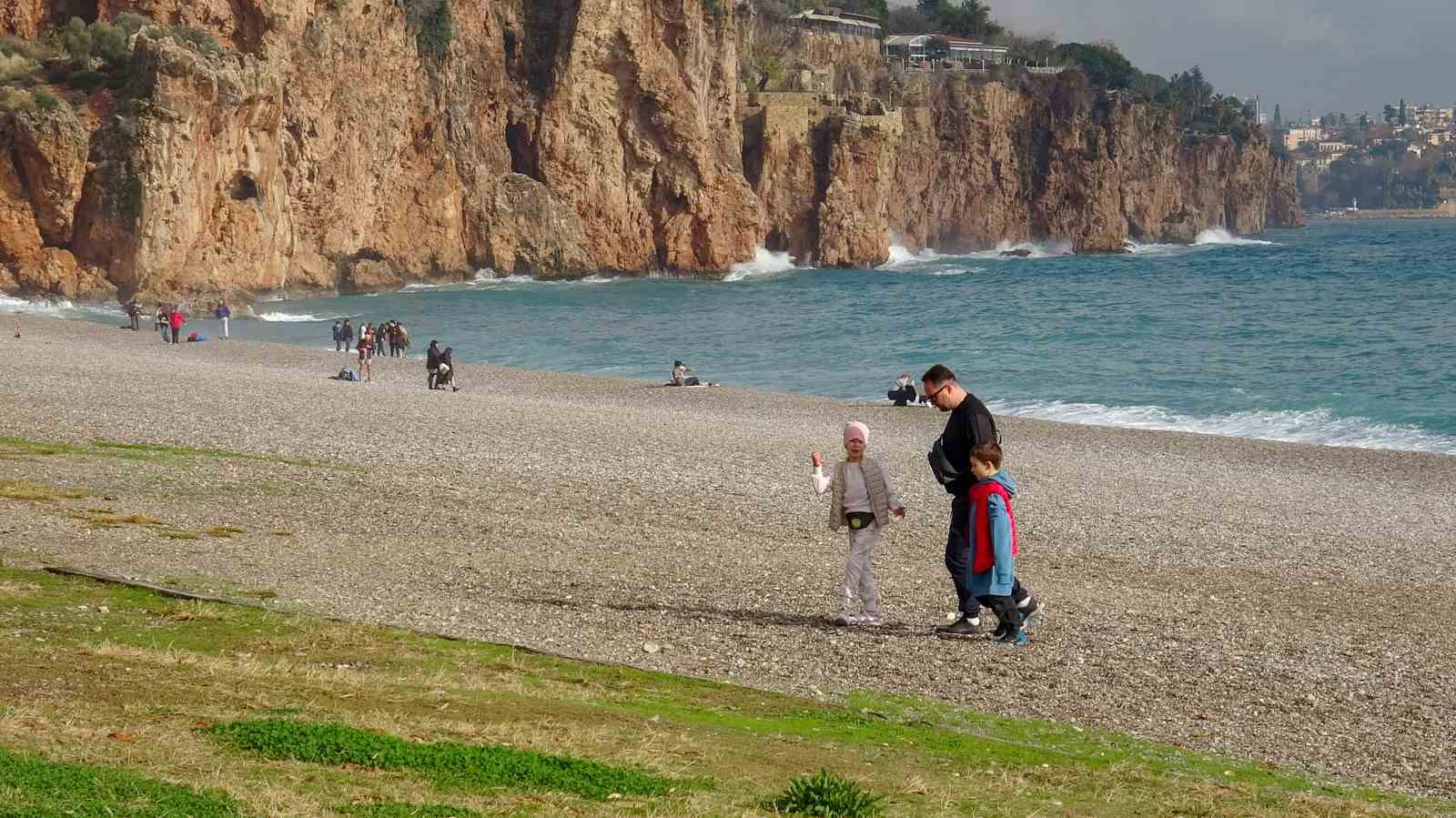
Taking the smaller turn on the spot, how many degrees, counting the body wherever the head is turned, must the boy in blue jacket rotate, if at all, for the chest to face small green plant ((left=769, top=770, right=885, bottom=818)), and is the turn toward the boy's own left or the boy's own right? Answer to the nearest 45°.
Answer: approximately 90° to the boy's own left

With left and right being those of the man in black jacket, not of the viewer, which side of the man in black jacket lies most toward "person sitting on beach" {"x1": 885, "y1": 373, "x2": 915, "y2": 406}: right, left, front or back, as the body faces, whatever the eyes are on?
right

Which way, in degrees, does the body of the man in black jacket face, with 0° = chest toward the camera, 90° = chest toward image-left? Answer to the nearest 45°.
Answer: approximately 90°

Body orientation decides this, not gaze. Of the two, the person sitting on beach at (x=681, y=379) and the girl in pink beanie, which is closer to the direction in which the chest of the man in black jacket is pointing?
the girl in pink beanie

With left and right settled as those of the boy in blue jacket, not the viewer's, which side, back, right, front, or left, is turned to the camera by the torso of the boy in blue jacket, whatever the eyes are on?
left

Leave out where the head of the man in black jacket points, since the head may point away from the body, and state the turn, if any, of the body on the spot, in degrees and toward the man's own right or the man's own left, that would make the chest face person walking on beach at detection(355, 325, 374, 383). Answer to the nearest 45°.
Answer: approximately 45° to the man's own right

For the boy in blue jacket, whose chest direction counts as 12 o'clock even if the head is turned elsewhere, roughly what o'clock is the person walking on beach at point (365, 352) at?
The person walking on beach is roughly at 2 o'clock from the boy in blue jacket.

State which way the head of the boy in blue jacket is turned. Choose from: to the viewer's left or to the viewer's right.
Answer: to the viewer's left
